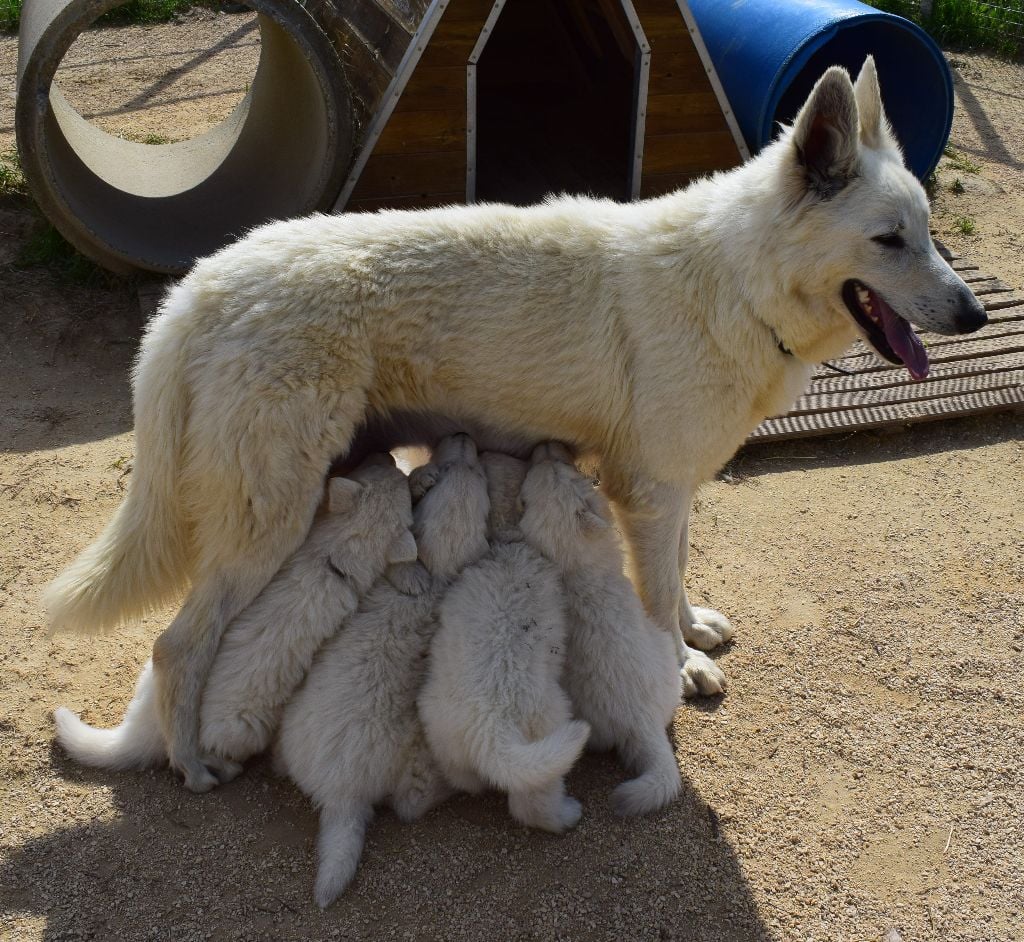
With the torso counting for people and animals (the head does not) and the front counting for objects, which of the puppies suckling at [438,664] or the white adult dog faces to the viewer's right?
the white adult dog

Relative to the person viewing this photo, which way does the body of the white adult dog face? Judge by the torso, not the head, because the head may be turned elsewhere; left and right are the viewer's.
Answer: facing to the right of the viewer

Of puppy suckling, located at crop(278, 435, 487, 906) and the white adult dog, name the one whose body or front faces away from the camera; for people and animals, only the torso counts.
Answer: the puppy suckling

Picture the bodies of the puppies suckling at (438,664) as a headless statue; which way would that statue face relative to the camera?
away from the camera

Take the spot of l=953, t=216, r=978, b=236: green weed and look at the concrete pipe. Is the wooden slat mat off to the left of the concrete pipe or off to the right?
left

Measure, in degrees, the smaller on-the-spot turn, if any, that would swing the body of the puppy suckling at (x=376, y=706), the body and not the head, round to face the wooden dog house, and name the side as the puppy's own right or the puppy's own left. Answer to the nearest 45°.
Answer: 0° — it already faces it

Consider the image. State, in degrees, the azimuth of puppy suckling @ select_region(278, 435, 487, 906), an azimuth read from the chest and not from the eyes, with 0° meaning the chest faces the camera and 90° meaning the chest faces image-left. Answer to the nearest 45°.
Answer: approximately 180°

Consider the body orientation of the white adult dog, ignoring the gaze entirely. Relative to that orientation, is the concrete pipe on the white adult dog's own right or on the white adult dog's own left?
on the white adult dog's own left

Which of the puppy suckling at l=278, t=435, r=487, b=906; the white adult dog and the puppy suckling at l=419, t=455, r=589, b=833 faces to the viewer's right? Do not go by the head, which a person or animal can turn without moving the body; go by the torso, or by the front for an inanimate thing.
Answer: the white adult dog

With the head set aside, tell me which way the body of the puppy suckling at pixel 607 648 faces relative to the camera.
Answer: away from the camera

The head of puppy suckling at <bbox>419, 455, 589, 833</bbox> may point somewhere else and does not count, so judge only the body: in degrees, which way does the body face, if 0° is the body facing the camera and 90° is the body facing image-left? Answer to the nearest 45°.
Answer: approximately 180°
